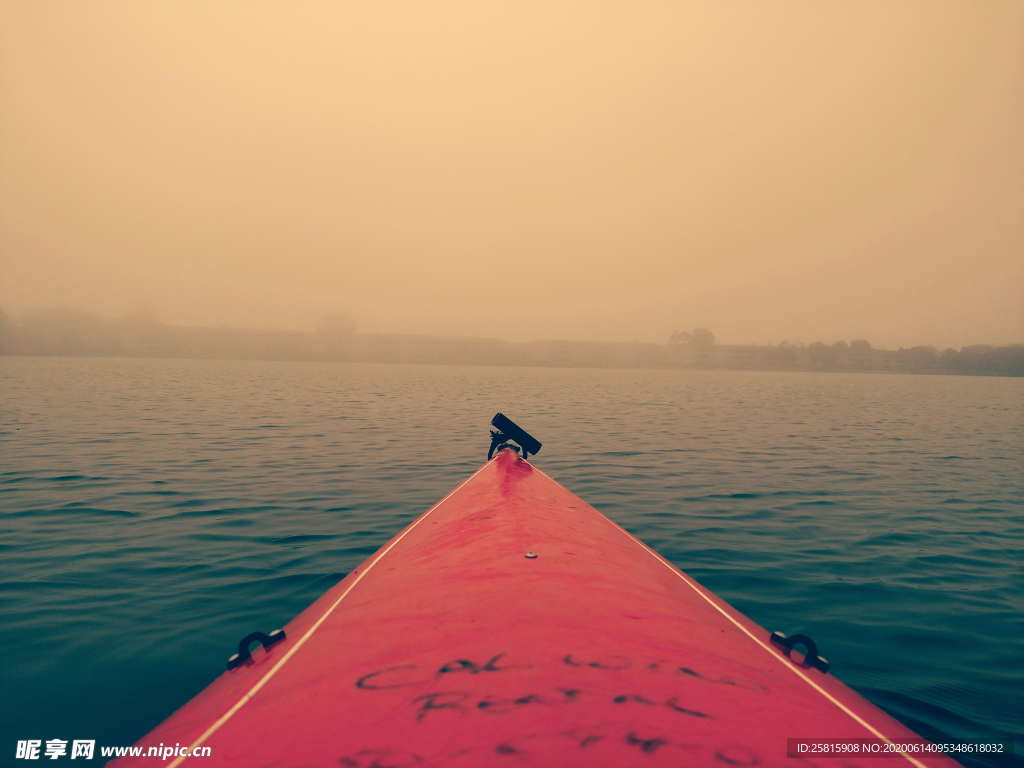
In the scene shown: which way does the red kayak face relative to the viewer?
away from the camera
